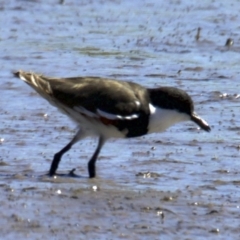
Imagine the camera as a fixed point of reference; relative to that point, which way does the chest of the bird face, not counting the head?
to the viewer's right
